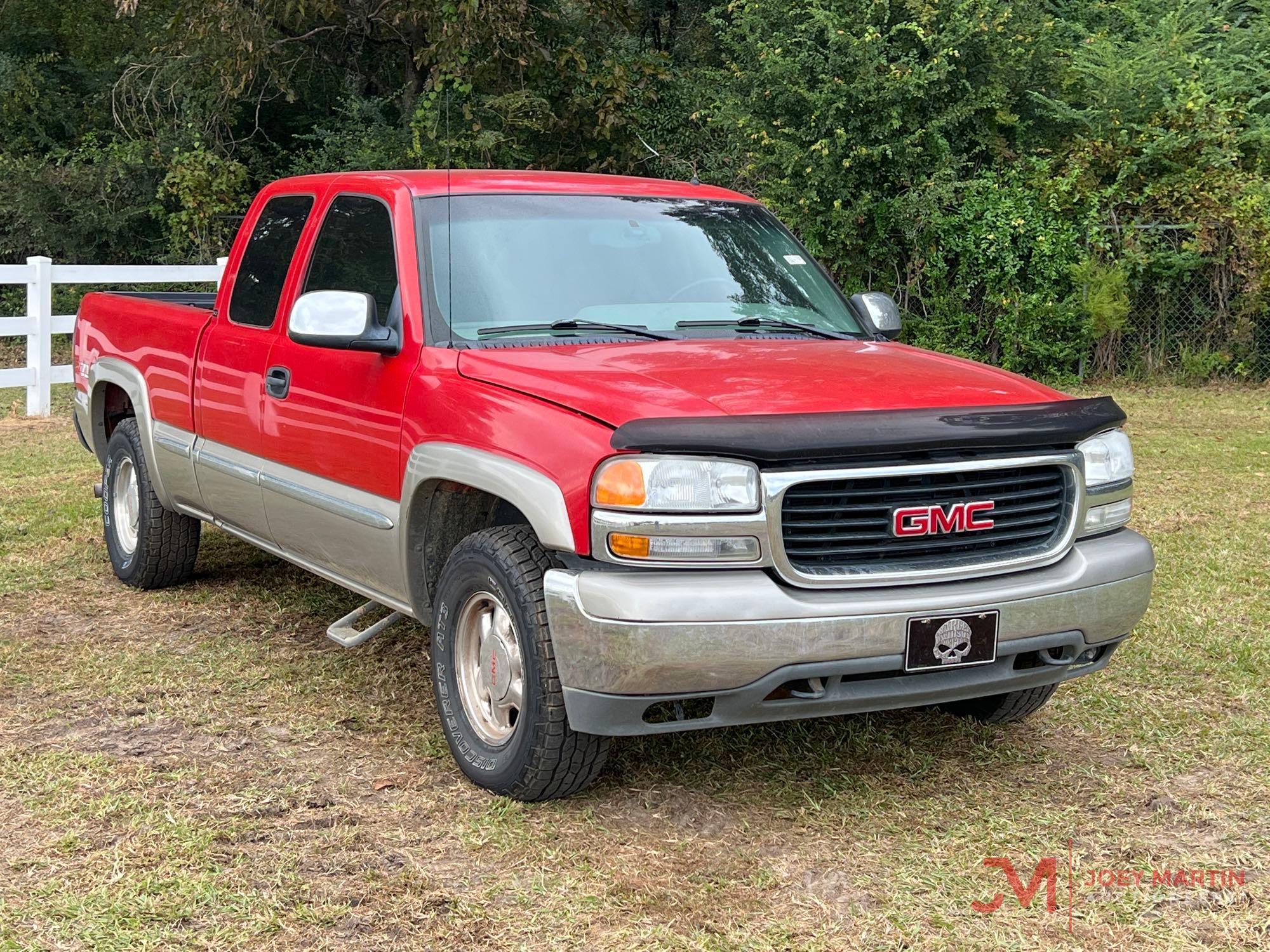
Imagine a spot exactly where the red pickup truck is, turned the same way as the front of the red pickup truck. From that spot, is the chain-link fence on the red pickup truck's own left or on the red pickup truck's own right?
on the red pickup truck's own left

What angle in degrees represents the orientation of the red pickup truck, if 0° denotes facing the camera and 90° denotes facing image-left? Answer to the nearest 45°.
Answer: approximately 315°

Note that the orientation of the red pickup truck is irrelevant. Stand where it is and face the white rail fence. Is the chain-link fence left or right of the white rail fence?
right

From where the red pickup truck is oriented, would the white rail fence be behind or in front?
behind

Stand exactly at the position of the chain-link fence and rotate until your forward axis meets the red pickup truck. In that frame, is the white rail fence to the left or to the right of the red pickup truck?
right
